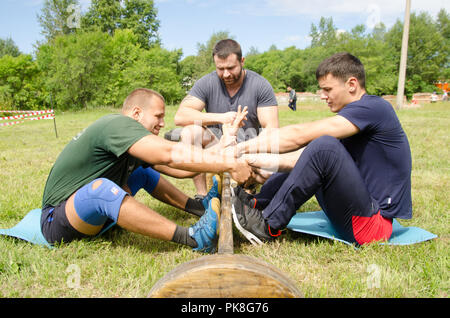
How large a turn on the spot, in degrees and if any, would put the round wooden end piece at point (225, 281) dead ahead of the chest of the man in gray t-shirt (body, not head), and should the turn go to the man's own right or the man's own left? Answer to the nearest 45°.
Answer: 0° — they already face it

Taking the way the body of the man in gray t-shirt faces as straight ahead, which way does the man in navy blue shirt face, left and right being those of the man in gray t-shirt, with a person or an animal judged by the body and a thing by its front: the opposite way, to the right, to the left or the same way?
to the right

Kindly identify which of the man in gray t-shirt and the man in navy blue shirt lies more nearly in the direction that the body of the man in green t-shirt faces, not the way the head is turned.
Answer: the man in navy blue shirt

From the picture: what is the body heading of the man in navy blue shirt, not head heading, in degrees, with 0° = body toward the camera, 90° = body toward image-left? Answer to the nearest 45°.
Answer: approximately 90°

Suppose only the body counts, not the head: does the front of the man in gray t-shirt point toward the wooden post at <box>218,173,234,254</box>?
yes

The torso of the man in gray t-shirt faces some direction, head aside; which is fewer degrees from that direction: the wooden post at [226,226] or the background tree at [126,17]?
the wooden post

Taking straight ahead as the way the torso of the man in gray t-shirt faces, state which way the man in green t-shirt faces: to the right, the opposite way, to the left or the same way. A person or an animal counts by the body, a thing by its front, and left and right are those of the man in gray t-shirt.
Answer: to the left

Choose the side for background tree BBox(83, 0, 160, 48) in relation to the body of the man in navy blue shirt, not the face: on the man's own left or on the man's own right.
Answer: on the man's own right

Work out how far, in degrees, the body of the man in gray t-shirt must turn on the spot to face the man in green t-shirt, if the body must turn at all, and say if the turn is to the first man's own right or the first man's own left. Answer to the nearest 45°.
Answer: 0° — they already face them

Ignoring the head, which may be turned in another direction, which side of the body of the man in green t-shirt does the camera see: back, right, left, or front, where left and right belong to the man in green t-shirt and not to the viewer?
right
